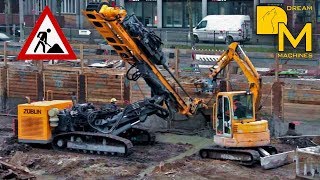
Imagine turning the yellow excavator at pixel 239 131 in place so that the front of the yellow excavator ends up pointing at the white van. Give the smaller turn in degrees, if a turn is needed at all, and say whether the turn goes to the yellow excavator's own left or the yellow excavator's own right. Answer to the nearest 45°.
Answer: approximately 45° to the yellow excavator's own right

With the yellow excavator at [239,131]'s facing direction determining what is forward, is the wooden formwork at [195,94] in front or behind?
in front

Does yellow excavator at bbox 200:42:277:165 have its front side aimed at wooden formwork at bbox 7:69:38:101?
yes

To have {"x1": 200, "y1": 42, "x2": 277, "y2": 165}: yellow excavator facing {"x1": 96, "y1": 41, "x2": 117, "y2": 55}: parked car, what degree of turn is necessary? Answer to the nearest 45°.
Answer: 0° — it already faces it

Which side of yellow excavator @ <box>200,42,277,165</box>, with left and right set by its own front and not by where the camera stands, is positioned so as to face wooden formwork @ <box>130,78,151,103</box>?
front

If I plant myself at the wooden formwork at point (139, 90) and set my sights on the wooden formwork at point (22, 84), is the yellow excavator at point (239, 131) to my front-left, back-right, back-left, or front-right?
back-left

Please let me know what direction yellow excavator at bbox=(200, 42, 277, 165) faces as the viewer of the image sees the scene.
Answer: facing away from the viewer and to the left of the viewer
